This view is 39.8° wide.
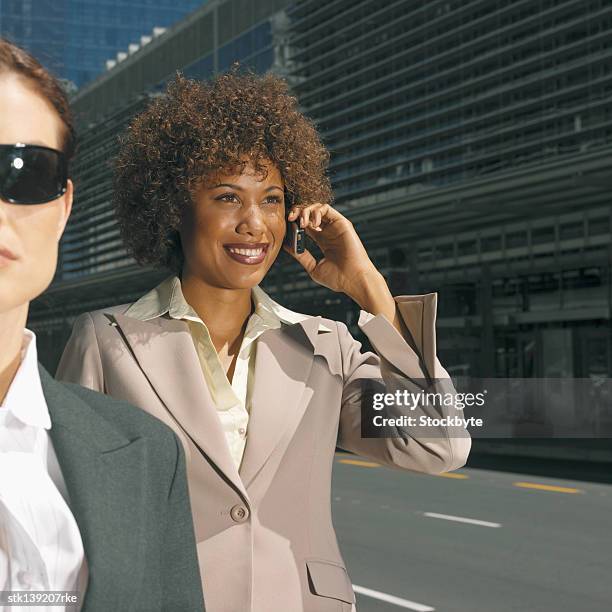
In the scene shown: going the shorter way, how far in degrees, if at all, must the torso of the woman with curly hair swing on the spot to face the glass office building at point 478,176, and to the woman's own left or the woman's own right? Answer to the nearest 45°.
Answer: approximately 180°

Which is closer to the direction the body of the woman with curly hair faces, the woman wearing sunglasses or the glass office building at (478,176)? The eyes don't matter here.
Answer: the woman wearing sunglasses

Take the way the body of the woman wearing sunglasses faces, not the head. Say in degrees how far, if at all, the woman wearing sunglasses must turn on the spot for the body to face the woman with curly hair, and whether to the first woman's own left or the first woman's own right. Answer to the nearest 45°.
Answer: approximately 135° to the first woman's own left

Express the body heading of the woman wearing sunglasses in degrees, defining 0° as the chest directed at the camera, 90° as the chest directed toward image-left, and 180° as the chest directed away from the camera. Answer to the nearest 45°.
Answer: approximately 0°

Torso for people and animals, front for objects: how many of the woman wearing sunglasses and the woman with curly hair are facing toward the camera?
2
